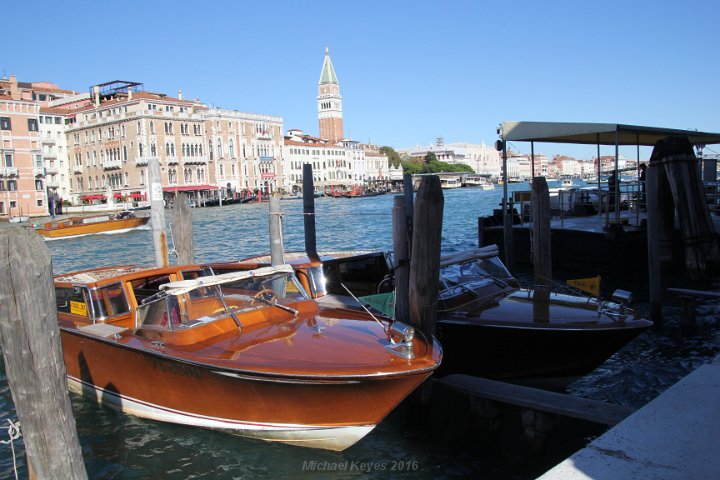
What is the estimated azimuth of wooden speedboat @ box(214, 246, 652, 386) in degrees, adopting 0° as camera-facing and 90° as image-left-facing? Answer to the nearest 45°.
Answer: approximately 315°

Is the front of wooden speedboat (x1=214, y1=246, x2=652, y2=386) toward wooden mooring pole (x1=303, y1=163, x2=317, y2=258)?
no

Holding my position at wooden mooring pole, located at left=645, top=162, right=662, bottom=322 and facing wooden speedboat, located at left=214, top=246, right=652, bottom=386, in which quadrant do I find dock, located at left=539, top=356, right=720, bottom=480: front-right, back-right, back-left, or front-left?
front-left

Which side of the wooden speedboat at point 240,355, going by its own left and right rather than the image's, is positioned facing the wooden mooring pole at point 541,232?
left

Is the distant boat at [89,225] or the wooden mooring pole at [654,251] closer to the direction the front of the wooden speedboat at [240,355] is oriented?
the wooden mooring pole

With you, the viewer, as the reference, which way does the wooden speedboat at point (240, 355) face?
facing the viewer and to the right of the viewer

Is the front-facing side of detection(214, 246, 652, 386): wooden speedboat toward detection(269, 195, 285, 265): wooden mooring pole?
no

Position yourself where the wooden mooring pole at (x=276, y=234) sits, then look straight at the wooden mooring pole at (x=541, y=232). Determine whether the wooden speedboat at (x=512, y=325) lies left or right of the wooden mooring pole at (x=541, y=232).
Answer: right

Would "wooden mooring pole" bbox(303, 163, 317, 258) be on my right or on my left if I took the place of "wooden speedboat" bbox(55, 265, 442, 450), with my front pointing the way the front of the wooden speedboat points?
on my left

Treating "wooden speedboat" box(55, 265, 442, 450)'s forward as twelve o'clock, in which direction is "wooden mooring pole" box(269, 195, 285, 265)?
The wooden mooring pole is roughly at 8 o'clock from the wooden speedboat.

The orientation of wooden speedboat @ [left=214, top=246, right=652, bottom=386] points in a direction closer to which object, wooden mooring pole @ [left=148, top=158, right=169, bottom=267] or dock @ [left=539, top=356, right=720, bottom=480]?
the dock

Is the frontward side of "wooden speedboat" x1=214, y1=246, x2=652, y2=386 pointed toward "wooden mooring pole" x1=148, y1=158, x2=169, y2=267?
no

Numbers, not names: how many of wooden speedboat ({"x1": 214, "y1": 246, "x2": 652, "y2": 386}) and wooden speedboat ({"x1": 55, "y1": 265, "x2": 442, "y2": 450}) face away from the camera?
0

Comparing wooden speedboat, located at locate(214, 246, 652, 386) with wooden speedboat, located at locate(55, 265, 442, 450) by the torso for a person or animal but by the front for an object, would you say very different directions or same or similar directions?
same or similar directions

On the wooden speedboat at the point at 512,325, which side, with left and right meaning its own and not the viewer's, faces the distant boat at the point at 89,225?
back

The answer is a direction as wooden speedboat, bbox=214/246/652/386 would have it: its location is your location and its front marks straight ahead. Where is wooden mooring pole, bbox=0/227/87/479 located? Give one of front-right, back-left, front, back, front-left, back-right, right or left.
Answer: right

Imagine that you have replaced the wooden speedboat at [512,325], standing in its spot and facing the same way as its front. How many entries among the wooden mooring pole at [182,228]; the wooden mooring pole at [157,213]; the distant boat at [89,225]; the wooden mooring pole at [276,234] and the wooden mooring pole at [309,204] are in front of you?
0

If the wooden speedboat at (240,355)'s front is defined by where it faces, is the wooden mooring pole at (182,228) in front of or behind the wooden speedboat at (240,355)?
behind
